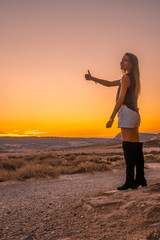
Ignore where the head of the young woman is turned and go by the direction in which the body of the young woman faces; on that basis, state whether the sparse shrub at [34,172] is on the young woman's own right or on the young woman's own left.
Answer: on the young woman's own right

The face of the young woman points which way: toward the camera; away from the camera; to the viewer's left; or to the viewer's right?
to the viewer's left

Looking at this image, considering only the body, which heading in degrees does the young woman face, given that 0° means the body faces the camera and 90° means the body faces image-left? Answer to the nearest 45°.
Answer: approximately 90°

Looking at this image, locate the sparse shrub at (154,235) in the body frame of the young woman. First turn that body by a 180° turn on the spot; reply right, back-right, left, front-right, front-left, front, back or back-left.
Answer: right
